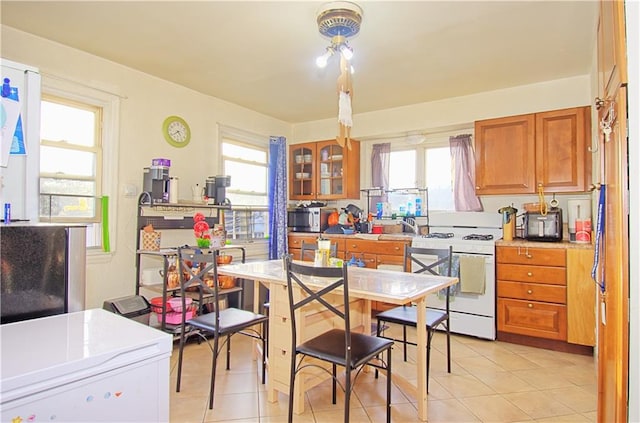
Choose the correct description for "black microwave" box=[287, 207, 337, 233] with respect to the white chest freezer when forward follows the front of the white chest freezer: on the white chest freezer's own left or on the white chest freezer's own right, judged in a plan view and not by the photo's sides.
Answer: on the white chest freezer's own left

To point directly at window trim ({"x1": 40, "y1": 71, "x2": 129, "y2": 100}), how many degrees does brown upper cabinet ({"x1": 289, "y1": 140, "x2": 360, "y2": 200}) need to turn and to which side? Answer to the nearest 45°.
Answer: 0° — it already faces it

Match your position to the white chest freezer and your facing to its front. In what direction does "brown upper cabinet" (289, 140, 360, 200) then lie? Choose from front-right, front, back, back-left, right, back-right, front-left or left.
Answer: left

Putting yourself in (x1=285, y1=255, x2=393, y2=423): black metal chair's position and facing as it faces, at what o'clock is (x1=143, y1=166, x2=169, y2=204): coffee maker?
The coffee maker is roughly at 9 o'clock from the black metal chair.

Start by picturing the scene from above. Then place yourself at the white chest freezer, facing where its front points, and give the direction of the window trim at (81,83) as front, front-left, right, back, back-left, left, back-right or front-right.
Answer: back-left

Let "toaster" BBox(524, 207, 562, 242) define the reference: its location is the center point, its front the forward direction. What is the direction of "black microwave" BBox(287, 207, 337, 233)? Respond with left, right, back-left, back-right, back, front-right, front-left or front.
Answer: right

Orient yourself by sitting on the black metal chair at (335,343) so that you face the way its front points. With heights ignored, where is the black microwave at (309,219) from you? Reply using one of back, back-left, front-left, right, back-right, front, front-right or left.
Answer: front-left

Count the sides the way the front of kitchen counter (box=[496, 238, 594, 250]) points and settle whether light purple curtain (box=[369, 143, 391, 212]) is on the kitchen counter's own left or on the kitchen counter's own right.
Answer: on the kitchen counter's own right

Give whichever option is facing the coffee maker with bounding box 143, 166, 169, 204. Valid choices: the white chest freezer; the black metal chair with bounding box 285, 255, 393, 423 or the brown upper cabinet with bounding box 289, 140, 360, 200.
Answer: the brown upper cabinet

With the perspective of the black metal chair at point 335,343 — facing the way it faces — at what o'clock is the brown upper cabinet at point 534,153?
The brown upper cabinet is roughly at 12 o'clock from the black metal chair.

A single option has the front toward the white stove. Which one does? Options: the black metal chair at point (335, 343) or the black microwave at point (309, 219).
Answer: the black metal chair

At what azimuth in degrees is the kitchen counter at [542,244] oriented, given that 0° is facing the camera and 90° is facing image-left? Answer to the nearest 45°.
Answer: approximately 0°
